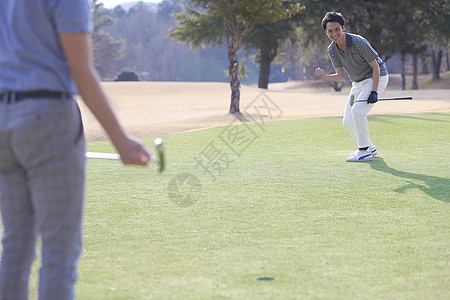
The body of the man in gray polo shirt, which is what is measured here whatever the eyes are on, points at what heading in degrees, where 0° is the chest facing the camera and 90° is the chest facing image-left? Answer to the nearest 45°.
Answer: approximately 45°
